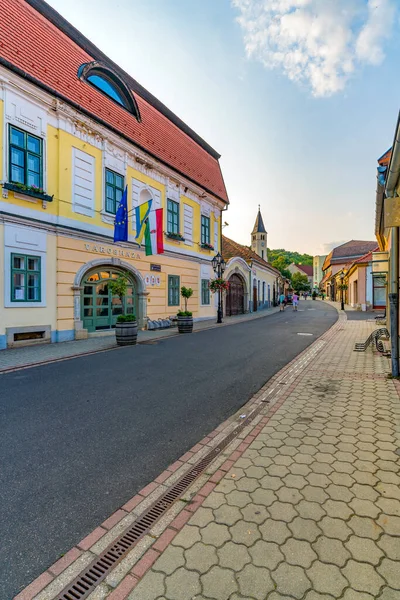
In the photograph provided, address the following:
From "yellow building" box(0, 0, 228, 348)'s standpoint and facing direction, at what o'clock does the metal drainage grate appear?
The metal drainage grate is roughly at 1 o'clock from the yellow building.

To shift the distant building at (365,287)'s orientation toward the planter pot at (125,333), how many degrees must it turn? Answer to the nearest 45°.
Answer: approximately 45° to its left

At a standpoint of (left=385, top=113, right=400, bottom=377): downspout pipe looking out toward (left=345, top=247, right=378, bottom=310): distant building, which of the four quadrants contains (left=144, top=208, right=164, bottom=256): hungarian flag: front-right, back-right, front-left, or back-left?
front-left

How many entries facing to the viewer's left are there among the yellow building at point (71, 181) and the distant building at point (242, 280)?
0

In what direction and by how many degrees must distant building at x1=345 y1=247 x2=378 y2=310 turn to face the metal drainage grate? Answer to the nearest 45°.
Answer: approximately 45° to its left

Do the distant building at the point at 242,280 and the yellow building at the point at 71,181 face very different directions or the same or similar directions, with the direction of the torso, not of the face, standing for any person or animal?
same or similar directions

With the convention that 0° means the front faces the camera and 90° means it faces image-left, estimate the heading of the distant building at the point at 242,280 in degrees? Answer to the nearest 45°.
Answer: approximately 315°

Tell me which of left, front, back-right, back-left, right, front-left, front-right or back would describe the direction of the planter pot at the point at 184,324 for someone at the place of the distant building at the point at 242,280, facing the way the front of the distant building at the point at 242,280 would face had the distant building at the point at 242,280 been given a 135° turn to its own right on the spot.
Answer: left

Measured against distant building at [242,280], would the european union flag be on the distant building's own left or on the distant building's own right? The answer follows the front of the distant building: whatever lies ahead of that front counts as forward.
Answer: on the distant building's own right

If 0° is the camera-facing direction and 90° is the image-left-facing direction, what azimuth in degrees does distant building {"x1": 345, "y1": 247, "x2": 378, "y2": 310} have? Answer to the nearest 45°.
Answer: approximately 45°

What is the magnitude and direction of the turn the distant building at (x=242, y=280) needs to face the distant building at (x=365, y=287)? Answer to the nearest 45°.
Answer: approximately 45° to its left

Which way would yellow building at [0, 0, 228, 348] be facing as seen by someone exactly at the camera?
facing the viewer and to the right of the viewer

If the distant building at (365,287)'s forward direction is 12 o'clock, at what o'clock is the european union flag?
The european union flag is roughly at 11 o'clock from the distant building.

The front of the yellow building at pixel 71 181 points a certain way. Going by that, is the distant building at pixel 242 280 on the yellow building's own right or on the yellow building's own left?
on the yellow building's own left

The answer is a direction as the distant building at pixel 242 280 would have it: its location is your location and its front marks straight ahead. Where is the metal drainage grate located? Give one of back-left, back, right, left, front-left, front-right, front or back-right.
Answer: front-right
